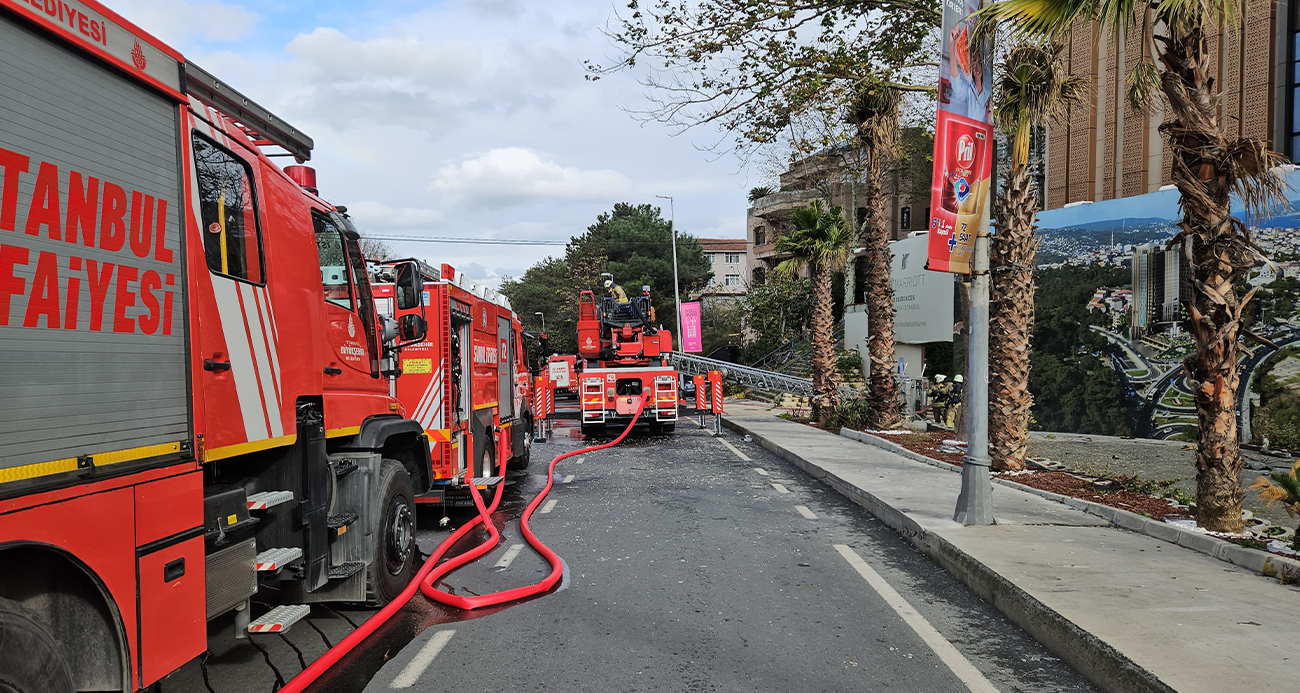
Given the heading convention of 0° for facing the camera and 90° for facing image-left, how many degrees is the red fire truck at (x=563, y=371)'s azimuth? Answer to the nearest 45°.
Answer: approximately 180°

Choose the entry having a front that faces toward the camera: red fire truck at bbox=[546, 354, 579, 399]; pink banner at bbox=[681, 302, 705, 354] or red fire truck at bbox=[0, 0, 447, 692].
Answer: the pink banner

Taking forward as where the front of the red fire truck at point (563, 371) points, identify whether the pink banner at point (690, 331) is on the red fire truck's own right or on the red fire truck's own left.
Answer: on the red fire truck's own right

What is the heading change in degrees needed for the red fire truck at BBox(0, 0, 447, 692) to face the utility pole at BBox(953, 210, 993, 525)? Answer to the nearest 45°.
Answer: approximately 45° to its right

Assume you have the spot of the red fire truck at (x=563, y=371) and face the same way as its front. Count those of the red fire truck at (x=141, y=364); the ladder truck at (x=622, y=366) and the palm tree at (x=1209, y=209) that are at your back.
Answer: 3

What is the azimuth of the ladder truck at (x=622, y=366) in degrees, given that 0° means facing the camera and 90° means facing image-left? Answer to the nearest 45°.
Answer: approximately 180°

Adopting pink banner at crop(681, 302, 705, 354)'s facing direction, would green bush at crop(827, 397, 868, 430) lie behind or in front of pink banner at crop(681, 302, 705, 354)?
in front

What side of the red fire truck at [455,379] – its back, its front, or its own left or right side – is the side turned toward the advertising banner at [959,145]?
right

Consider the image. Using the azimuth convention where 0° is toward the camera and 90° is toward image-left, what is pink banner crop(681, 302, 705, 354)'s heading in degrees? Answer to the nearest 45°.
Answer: approximately 0°

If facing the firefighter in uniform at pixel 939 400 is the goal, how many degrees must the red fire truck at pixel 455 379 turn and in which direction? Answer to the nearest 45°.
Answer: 0° — it already faces them

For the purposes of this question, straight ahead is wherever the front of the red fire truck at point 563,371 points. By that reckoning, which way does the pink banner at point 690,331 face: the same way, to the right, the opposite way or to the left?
the opposite way

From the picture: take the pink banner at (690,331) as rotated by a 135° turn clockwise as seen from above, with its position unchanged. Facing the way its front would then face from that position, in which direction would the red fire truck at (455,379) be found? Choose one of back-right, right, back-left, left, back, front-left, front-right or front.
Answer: back-left

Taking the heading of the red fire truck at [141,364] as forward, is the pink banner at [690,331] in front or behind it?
in front
